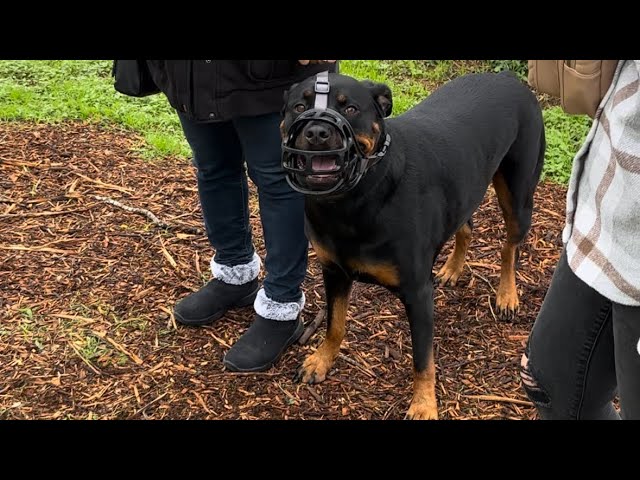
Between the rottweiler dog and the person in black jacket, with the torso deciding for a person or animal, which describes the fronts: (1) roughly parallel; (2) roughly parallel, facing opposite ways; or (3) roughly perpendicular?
roughly parallel

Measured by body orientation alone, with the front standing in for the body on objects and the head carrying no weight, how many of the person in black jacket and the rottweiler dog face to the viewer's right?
0

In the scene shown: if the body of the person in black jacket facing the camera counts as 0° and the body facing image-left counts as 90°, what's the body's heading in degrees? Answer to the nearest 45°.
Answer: approximately 45°

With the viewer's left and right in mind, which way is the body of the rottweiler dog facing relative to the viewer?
facing the viewer and to the left of the viewer

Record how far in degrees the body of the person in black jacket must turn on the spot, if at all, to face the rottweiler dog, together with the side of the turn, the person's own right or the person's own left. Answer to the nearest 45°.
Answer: approximately 90° to the person's own left

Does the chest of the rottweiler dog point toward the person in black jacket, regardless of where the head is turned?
no
